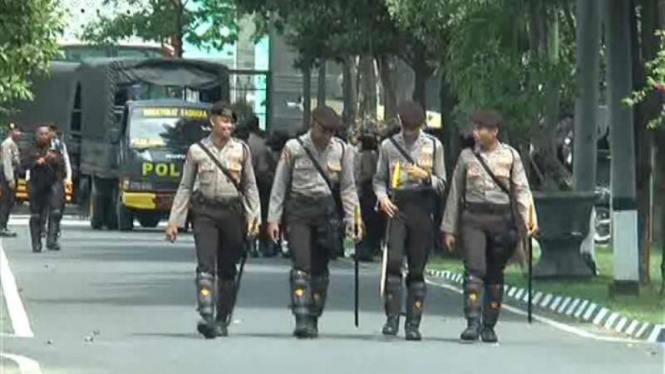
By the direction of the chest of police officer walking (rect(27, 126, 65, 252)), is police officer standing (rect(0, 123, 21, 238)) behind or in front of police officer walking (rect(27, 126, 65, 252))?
behind

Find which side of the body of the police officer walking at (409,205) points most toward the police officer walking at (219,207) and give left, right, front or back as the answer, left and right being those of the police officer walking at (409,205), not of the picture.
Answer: right

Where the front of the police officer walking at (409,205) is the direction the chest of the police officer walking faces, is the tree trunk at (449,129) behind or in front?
behind

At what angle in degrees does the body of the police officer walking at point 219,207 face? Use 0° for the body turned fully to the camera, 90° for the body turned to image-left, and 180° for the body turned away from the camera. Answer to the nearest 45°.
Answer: approximately 0°

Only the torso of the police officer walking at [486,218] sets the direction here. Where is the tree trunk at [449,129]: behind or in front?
behind

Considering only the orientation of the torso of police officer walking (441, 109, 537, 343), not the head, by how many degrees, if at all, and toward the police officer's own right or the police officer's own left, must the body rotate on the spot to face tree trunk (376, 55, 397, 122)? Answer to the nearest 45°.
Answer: approximately 180°
